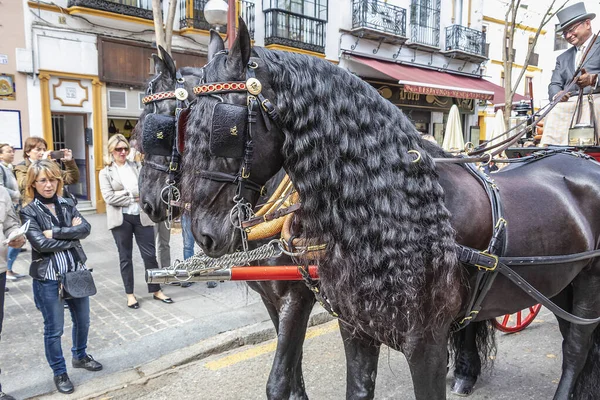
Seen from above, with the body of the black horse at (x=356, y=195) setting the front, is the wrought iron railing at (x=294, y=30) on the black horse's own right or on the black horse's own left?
on the black horse's own right

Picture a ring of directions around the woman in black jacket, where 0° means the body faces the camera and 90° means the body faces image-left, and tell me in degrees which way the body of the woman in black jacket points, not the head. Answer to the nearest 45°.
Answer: approximately 315°

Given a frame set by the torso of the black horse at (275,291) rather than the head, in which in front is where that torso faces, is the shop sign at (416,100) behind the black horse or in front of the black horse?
behind

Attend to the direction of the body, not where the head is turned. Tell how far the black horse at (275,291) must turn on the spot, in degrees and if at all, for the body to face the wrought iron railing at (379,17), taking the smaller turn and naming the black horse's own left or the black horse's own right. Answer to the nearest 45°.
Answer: approximately 135° to the black horse's own right

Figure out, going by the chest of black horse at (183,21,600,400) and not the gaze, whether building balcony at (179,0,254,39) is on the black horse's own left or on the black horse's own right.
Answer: on the black horse's own right

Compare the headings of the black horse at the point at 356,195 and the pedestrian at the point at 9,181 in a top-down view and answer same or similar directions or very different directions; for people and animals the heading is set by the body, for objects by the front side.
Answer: very different directions

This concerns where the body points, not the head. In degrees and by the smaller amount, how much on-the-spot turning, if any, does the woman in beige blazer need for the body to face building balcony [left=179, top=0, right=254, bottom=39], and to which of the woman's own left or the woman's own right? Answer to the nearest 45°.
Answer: approximately 135° to the woman's own left

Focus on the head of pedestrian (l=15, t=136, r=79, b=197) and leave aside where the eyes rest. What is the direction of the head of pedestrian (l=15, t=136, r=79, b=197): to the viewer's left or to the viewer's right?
to the viewer's right

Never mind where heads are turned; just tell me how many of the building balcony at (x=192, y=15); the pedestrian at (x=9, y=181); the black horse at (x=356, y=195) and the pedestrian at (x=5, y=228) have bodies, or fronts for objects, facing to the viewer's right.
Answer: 2

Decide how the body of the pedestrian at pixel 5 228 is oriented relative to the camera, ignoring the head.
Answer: to the viewer's right
